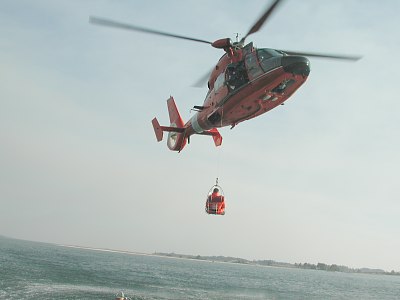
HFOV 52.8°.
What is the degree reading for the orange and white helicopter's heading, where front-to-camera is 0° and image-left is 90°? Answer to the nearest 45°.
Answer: approximately 315°
